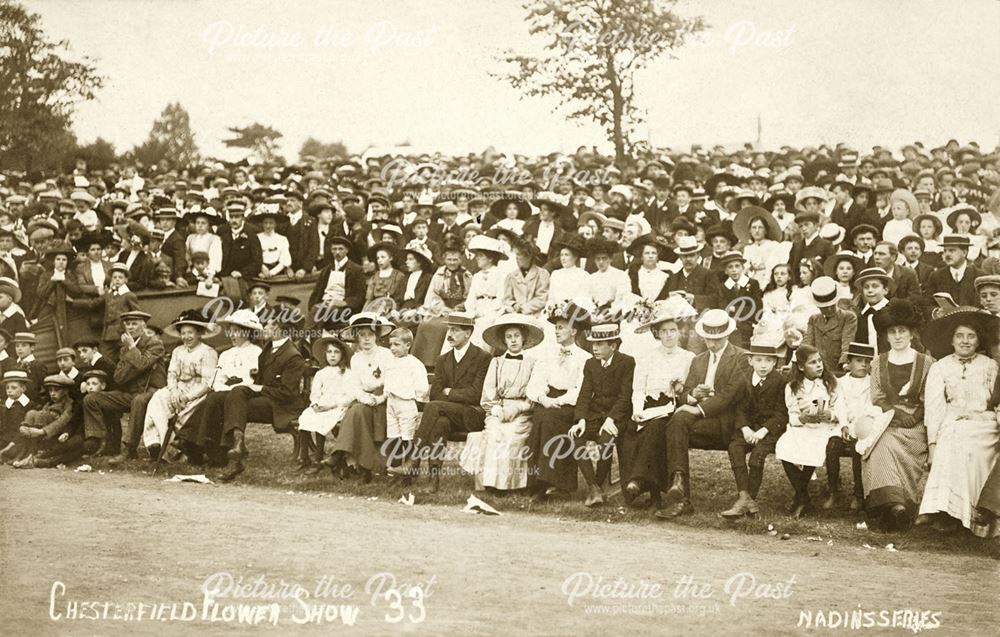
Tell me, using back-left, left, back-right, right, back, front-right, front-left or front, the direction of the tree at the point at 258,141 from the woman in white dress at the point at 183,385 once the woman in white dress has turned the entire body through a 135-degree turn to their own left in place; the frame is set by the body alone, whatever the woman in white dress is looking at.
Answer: left

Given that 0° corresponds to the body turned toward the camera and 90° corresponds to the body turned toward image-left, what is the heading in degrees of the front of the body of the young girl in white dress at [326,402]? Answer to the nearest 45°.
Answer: approximately 45°

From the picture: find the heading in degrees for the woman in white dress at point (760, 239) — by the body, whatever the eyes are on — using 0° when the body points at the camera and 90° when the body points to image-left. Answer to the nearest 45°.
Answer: approximately 0°

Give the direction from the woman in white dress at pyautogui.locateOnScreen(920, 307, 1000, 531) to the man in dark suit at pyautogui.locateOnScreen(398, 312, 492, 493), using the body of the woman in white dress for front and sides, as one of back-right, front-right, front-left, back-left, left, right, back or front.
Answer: right

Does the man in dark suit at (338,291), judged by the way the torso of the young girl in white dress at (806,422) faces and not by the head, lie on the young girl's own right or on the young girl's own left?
on the young girl's own right

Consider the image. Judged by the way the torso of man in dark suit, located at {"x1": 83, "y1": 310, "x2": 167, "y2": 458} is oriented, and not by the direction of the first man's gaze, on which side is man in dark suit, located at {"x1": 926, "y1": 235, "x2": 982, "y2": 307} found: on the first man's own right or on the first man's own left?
on the first man's own left

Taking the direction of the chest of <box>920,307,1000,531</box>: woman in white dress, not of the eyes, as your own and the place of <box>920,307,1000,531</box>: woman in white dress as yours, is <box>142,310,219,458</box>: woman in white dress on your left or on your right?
on your right

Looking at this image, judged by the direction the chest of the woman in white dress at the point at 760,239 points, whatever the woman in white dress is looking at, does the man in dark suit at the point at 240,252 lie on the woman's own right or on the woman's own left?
on the woman's own right

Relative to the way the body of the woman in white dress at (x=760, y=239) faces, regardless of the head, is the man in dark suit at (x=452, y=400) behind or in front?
in front
